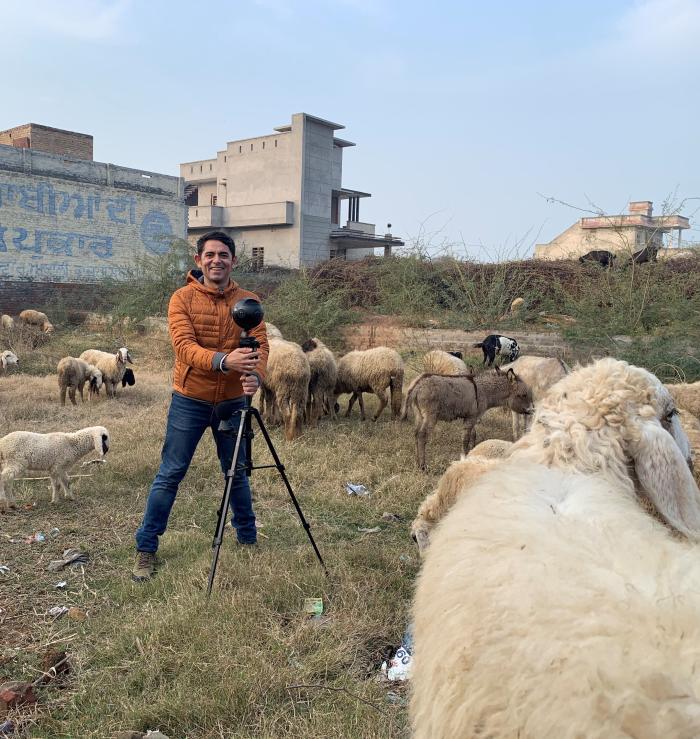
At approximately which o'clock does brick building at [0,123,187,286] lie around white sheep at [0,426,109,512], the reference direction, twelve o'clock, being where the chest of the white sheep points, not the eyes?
The brick building is roughly at 9 o'clock from the white sheep.

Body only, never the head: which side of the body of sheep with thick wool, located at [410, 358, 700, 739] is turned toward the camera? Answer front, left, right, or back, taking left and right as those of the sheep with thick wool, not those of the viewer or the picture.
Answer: back

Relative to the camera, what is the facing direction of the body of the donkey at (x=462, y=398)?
to the viewer's right

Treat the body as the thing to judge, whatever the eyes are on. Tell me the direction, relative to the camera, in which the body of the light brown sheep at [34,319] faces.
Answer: to the viewer's right

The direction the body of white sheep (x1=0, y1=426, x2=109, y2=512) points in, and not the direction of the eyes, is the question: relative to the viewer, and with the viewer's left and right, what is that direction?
facing to the right of the viewer

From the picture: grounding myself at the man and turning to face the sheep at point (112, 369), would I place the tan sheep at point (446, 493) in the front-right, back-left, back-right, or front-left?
back-right

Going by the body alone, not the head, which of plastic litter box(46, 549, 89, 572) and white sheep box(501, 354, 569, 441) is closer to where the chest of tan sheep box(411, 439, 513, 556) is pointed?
the plastic litter
